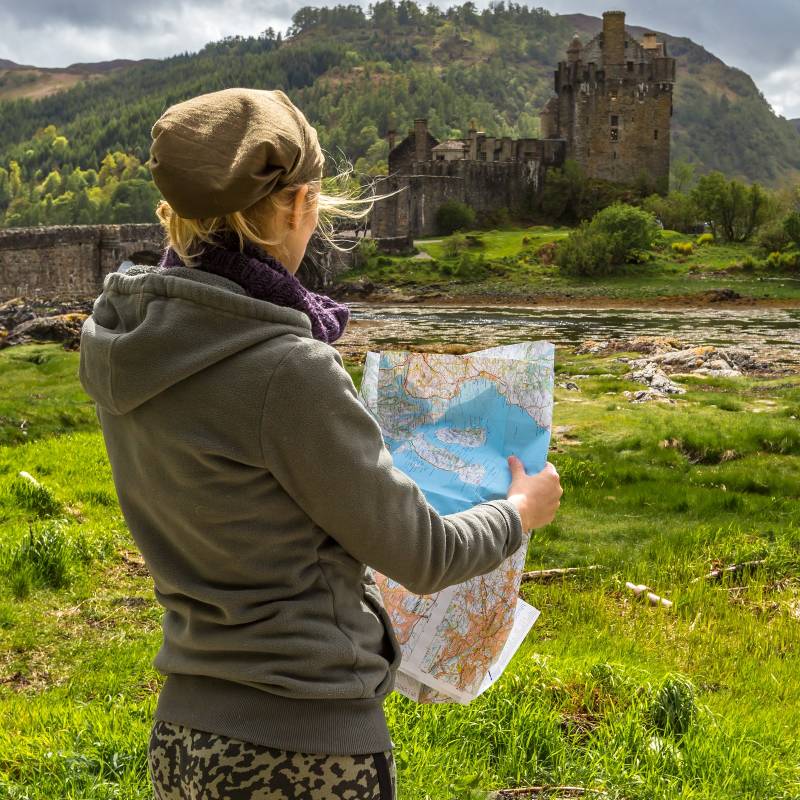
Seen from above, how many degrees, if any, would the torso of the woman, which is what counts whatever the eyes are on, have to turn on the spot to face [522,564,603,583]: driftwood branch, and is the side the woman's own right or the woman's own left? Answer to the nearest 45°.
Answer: approximately 45° to the woman's own left

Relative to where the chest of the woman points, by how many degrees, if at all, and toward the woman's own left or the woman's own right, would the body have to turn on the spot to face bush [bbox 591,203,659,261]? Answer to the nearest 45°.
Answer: approximately 45° to the woman's own left

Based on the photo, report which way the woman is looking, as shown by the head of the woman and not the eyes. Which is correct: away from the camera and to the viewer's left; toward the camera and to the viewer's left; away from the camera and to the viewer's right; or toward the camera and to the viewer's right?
away from the camera and to the viewer's right

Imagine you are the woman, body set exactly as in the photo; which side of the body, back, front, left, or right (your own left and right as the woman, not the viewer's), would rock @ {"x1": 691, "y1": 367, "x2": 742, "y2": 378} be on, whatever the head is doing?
front

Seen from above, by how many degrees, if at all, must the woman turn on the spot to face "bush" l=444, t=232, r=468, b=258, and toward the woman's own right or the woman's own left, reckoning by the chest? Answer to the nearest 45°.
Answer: approximately 45° to the woman's own left

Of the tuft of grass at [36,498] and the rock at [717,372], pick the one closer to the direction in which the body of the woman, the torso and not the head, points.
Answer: the rock

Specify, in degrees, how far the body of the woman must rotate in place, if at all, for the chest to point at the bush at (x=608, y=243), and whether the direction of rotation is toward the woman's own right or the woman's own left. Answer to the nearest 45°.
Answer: approximately 45° to the woman's own left

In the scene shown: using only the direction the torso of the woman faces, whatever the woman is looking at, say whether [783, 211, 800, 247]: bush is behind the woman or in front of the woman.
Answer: in front

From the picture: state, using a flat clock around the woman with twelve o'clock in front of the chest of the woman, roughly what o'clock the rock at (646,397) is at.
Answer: The rock is roughly at 11 o'clock from the woman.

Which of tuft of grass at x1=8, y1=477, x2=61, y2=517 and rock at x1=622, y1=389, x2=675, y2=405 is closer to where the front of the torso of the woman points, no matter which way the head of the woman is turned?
the rock

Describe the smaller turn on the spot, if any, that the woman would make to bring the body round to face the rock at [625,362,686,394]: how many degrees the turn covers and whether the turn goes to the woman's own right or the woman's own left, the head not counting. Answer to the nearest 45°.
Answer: approximately 45° to the woman's own left

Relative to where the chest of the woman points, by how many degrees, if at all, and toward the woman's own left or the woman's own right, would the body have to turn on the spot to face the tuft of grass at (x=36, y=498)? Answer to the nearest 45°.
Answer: approximately 45° to the woman's own left

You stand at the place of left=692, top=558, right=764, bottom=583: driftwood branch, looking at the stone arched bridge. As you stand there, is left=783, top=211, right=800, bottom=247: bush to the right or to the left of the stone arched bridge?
right

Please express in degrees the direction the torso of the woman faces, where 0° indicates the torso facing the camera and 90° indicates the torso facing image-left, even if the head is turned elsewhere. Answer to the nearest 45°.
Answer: approximately 225°
